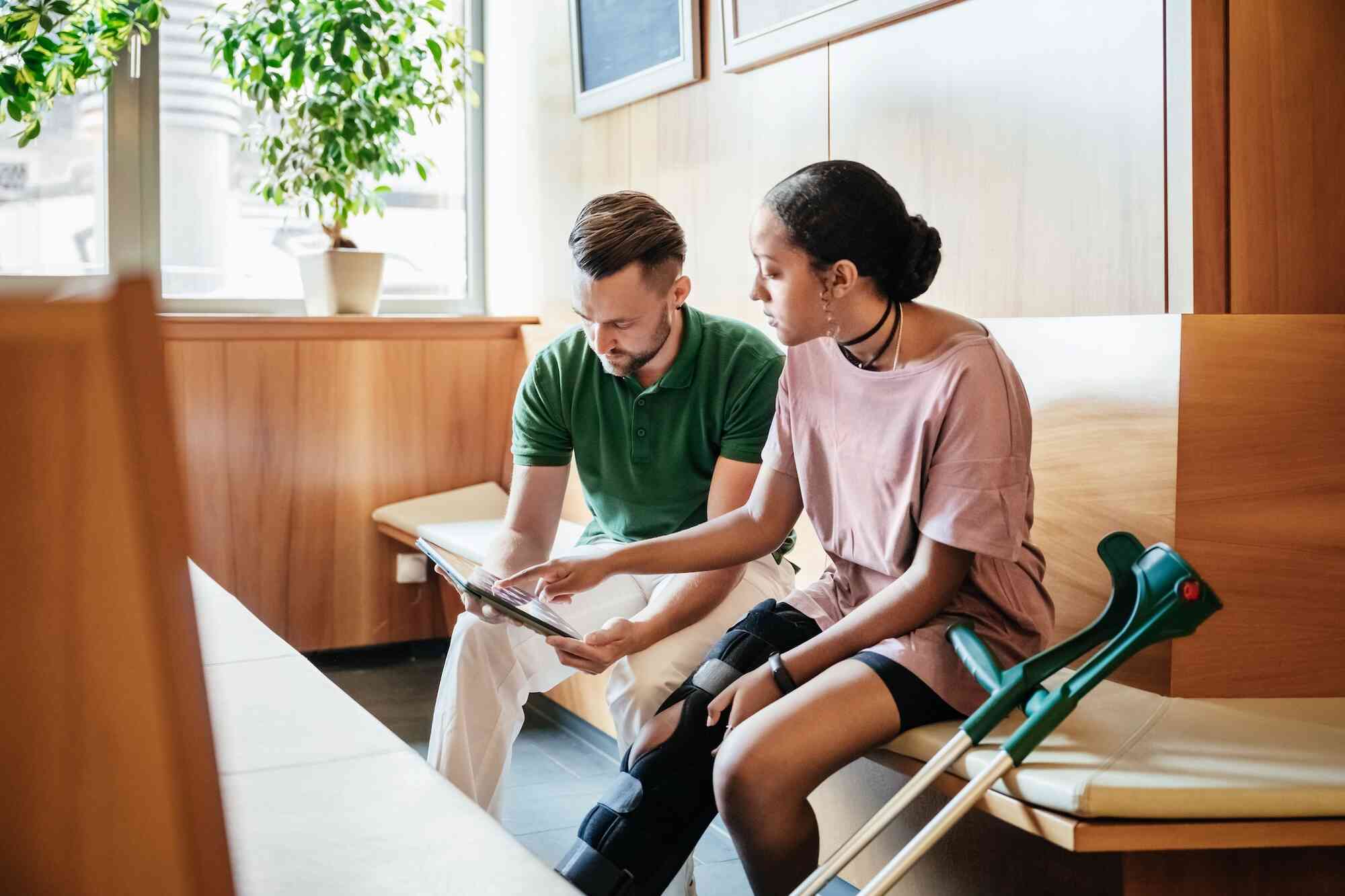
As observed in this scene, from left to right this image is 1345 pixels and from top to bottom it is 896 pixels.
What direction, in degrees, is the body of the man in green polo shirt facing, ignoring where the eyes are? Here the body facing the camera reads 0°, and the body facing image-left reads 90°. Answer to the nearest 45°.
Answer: approximately 45°

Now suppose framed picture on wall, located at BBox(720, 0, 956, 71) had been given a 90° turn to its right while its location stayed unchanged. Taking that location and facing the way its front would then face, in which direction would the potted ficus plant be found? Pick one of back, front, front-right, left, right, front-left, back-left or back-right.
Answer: front

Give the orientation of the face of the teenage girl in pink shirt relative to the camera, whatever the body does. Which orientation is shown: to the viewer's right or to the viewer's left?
to the viewer's left

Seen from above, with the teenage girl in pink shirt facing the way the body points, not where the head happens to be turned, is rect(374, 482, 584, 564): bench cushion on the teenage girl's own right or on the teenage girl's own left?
on the teenage girl's own right

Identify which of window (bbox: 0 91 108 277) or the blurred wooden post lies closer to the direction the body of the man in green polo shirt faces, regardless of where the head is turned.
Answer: the blurred wooden post

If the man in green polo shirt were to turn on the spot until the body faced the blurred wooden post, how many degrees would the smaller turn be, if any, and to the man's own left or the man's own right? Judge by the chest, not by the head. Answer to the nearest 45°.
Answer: approximately 45° to the man's own left

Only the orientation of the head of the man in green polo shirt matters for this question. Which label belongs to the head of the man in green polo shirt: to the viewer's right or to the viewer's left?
to the viewer's left

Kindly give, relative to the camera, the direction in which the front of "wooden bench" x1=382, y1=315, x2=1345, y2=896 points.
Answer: facing the viewer and to the left of the viewer

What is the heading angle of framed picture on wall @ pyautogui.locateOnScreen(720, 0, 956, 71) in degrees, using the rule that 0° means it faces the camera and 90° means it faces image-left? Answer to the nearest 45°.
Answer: approximately 45°
